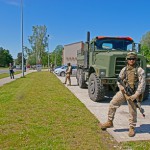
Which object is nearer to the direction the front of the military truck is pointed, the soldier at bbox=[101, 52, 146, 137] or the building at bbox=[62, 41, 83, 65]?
the soldier

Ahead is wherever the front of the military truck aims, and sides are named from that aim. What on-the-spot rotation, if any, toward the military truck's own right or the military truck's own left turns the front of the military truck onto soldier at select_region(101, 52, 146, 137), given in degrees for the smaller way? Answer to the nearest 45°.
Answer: approximately 45° to the military truck's own right

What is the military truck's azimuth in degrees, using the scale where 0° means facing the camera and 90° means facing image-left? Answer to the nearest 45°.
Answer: approximately 315°

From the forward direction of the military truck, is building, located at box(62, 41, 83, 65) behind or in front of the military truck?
behind
